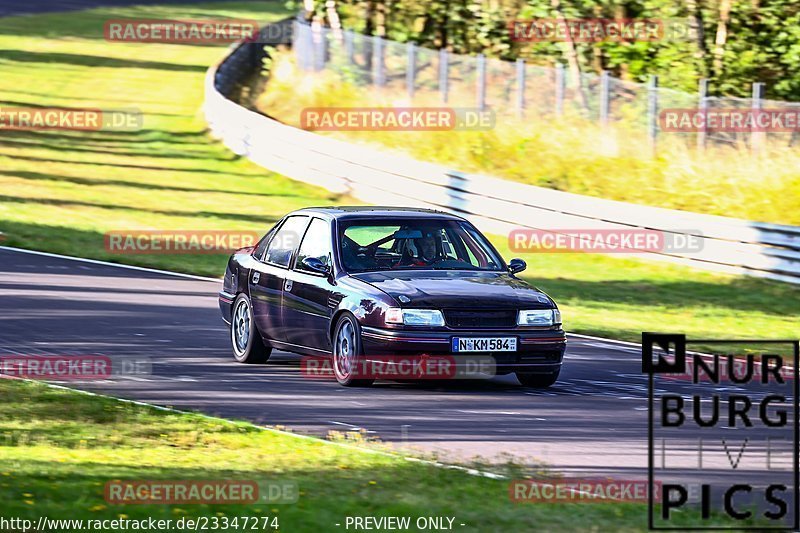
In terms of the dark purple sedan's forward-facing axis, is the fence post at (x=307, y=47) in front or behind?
behind

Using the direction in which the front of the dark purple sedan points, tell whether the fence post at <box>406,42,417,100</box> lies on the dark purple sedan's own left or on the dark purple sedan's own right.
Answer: on the dark purple sedan's own left

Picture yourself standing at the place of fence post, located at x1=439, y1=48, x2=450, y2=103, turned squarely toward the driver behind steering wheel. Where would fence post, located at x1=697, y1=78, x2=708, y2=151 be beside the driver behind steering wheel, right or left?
left

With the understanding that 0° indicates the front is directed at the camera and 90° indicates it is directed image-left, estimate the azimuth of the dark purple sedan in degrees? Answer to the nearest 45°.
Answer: approximately 315°

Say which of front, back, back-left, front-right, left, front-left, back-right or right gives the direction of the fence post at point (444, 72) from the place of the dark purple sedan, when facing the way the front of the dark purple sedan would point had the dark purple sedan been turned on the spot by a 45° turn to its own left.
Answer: left

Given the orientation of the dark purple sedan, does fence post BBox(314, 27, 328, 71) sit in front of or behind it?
behind

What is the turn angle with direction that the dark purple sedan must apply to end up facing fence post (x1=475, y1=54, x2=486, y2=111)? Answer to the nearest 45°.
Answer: approximately 135° to its left

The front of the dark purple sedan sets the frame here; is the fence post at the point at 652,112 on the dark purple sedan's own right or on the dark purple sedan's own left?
on the dark purple sedan's own left
